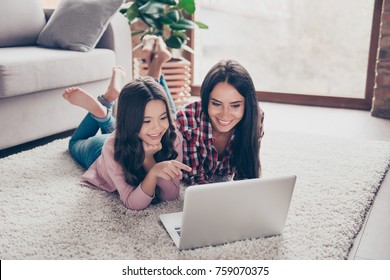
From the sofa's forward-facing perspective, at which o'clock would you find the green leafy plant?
The green leafy plant is roughly at 9 o'clock from the sofa.

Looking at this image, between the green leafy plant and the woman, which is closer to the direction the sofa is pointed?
the woman

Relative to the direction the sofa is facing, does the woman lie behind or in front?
in front

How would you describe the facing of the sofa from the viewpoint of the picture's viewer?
facing the viewer and to the right of the viewer

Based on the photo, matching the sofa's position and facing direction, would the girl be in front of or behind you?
in front

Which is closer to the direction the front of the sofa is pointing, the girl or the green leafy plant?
the girl
